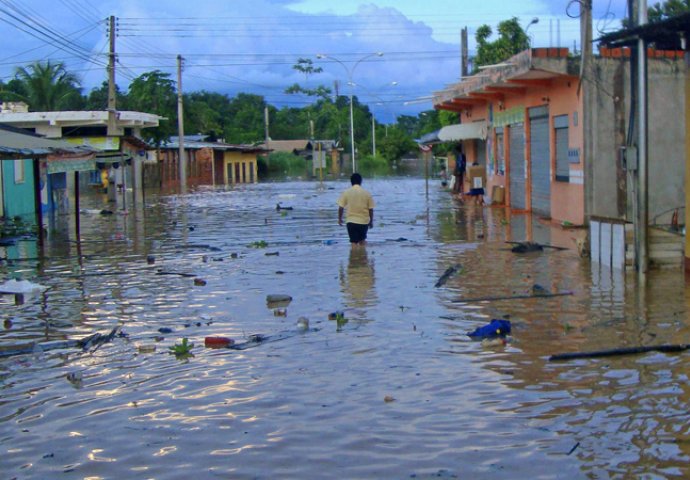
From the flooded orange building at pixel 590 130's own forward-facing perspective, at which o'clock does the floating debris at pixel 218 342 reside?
The floating debris is roughly at 11 o'clock from the flooded orange building.

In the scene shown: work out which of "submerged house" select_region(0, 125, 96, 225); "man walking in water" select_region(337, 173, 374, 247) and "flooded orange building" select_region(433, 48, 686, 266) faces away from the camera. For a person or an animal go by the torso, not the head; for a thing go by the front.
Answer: the man walking in water

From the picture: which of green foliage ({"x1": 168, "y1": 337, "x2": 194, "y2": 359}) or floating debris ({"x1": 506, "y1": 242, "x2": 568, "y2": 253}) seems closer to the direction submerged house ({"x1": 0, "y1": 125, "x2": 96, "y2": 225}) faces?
the floating debris

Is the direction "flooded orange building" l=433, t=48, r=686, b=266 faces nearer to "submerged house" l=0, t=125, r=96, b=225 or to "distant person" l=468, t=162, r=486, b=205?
the submerged house

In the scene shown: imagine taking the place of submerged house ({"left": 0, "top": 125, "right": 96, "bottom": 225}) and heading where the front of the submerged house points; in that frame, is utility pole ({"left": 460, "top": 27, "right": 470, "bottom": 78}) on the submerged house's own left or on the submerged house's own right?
on the submerged house's own left

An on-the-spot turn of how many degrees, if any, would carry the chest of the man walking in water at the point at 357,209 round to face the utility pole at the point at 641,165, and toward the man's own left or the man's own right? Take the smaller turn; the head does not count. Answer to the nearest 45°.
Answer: approximately 135° to the man's own right

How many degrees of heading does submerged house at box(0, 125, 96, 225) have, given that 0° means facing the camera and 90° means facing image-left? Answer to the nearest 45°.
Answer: approximately 315°

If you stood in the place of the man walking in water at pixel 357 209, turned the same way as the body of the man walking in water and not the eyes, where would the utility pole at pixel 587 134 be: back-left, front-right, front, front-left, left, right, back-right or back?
front-right

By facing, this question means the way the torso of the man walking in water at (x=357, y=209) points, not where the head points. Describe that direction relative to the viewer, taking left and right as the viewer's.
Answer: facing away from the viewer

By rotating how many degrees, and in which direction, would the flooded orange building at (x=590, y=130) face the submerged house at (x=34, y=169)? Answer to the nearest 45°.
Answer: approximately 45° to its right

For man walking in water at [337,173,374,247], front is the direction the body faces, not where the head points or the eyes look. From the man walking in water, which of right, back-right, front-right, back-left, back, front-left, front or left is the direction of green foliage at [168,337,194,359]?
back

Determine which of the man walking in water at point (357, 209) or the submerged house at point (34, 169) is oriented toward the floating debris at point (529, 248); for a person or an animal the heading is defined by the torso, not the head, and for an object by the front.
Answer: the submerged house

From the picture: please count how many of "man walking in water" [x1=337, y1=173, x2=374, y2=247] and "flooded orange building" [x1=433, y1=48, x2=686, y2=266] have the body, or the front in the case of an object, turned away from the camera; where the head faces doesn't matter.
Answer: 1

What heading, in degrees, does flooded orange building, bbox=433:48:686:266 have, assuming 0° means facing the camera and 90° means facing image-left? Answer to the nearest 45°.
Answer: approximately 45°
